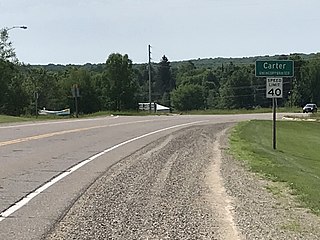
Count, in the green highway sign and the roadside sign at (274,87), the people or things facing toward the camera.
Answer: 2

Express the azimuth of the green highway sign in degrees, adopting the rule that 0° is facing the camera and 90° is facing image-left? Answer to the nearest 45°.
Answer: approximately 0°

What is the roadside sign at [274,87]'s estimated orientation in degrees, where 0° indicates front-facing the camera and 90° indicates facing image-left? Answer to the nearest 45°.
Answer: approximately 0°
